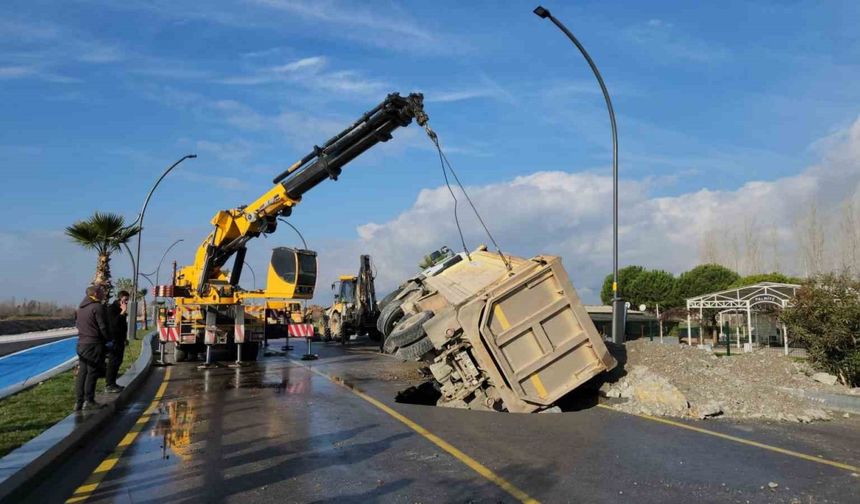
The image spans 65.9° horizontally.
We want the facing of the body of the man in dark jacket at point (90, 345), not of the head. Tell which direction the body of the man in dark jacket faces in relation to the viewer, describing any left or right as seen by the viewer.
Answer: facing away from the viewer and to the right of the viewer

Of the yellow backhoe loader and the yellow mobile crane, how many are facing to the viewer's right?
0

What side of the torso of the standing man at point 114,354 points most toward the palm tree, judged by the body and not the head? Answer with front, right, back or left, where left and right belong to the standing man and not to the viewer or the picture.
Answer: left

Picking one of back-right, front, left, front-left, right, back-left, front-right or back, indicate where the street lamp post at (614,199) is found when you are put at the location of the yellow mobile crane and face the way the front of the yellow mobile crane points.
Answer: back-right

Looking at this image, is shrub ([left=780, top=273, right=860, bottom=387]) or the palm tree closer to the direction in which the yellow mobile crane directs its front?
the palm tree

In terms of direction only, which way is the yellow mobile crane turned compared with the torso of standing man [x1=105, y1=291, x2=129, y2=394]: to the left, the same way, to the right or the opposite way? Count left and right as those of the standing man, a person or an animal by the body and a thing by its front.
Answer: to the left

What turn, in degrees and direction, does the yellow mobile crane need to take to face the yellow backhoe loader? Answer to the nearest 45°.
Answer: approximately 45° to its right

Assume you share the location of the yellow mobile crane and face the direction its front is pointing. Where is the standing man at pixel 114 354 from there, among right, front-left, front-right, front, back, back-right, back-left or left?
back

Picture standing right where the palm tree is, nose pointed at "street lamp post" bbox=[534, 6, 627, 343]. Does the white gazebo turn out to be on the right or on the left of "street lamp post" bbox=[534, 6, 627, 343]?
left

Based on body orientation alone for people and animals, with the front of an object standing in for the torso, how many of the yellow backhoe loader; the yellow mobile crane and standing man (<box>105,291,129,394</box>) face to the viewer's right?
1

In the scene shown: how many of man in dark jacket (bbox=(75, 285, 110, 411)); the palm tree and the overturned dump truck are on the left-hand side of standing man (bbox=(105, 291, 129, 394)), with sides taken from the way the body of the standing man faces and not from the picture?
1

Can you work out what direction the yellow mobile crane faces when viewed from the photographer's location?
facing away from the viewer
